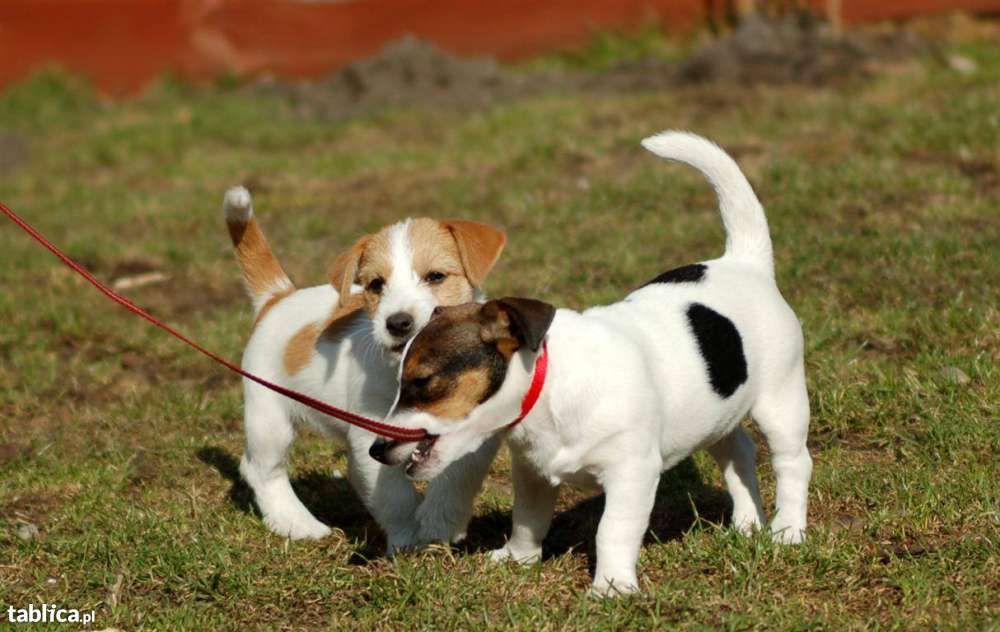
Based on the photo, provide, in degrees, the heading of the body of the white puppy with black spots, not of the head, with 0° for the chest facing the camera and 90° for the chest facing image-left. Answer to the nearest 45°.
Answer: approximately 45°

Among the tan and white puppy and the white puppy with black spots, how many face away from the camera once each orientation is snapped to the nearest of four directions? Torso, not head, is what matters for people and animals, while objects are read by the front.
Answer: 0

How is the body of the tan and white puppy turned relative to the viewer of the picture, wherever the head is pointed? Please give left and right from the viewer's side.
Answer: facing the viewer and to the right of the viewer

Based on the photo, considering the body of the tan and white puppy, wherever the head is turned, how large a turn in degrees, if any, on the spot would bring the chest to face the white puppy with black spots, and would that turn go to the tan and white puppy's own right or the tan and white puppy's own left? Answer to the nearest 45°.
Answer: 0° — it already faces it

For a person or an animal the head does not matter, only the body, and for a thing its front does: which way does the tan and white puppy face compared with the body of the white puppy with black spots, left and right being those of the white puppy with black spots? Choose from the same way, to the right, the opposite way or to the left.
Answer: to the left
